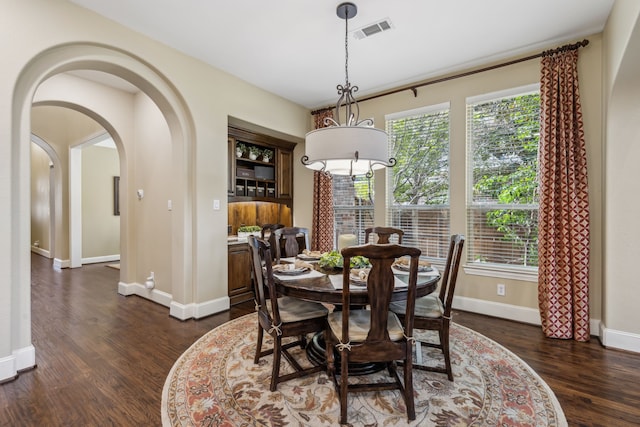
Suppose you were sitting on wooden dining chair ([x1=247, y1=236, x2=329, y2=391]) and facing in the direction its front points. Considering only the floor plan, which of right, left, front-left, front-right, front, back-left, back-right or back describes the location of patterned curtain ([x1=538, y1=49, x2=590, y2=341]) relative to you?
front-right

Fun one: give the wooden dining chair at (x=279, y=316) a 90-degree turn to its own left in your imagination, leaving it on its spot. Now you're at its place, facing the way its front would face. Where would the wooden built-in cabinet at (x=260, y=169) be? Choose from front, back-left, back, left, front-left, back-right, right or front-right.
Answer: front-right

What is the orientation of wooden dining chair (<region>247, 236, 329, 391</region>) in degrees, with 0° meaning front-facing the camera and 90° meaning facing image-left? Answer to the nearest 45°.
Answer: approximately 225°

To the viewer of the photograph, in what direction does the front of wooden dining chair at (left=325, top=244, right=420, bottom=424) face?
facing away from the viewer

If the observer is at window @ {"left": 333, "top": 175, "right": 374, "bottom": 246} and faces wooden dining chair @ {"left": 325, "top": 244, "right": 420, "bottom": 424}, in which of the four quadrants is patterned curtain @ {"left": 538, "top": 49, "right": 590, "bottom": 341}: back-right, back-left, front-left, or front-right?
front-left

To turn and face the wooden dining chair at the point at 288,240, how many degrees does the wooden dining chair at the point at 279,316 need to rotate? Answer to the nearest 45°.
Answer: approximately 45° to its left

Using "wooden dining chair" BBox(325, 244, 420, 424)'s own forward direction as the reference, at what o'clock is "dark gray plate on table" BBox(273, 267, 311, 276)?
The dark gray plate on table is roughly at 10 o'clock from the wooden dining chair.

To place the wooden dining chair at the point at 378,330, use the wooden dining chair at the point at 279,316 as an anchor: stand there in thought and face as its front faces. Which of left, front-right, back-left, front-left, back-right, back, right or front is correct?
right

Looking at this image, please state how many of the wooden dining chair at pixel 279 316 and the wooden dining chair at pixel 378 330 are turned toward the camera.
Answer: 0

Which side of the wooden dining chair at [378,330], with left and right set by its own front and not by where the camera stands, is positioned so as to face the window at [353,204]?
front

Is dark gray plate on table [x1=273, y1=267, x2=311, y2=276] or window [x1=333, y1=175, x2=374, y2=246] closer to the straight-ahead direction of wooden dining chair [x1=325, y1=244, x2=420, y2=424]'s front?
the window

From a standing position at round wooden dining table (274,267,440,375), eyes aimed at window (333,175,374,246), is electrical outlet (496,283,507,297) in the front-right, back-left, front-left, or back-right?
front-right
